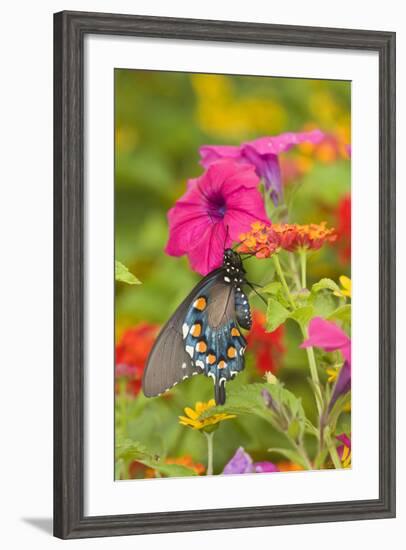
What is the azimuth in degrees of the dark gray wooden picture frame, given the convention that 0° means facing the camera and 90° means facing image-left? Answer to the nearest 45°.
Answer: approximately 315°
